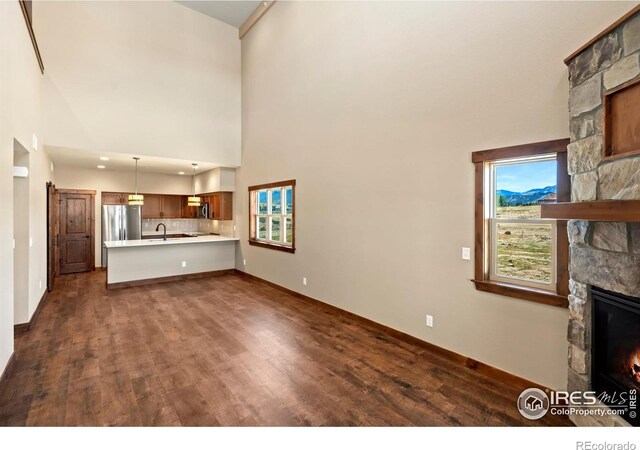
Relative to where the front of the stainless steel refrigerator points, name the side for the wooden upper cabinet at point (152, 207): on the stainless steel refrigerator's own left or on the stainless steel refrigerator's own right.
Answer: on the stainless steel refrigerator's own left

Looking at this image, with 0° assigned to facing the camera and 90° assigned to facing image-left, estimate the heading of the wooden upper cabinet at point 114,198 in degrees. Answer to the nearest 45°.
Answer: approximately 0°

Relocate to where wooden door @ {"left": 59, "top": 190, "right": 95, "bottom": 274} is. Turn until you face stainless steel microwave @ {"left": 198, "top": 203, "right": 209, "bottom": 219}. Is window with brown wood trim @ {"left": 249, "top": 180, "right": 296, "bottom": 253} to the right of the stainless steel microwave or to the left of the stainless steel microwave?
right

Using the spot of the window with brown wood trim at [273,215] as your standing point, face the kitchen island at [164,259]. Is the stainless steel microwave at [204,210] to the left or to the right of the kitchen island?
right

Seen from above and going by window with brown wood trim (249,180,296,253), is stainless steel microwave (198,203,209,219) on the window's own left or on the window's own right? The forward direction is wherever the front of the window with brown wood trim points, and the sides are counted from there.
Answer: on the window's own right

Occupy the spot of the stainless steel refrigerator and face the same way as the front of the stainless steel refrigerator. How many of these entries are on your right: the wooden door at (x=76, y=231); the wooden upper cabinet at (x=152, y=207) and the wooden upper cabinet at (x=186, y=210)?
1

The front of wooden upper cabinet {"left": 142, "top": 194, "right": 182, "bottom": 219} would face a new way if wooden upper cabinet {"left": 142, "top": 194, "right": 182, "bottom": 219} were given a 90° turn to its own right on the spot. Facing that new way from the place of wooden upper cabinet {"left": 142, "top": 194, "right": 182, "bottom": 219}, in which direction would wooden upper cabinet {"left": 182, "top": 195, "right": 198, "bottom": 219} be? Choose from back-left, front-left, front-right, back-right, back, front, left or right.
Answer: back

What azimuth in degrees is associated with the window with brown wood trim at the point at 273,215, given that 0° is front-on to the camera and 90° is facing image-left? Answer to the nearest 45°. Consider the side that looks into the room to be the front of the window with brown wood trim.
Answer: approximately 45°

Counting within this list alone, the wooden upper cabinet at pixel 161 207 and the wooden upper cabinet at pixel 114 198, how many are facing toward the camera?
2

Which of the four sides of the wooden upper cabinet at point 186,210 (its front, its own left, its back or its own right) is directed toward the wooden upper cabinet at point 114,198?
right

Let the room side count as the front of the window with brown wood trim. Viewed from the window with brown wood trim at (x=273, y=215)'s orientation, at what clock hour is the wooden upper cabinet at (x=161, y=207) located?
The wooden upper cabinet is roughly at 3 o'clock from the window with brown wood trim.

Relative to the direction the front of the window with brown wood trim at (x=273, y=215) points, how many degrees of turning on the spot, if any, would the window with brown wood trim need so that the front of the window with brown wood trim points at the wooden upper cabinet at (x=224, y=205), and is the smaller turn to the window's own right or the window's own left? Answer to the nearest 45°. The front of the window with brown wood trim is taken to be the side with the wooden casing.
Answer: approximately 90° to the window's own right

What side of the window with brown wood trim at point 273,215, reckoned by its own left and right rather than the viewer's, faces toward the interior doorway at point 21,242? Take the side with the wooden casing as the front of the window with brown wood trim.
front
